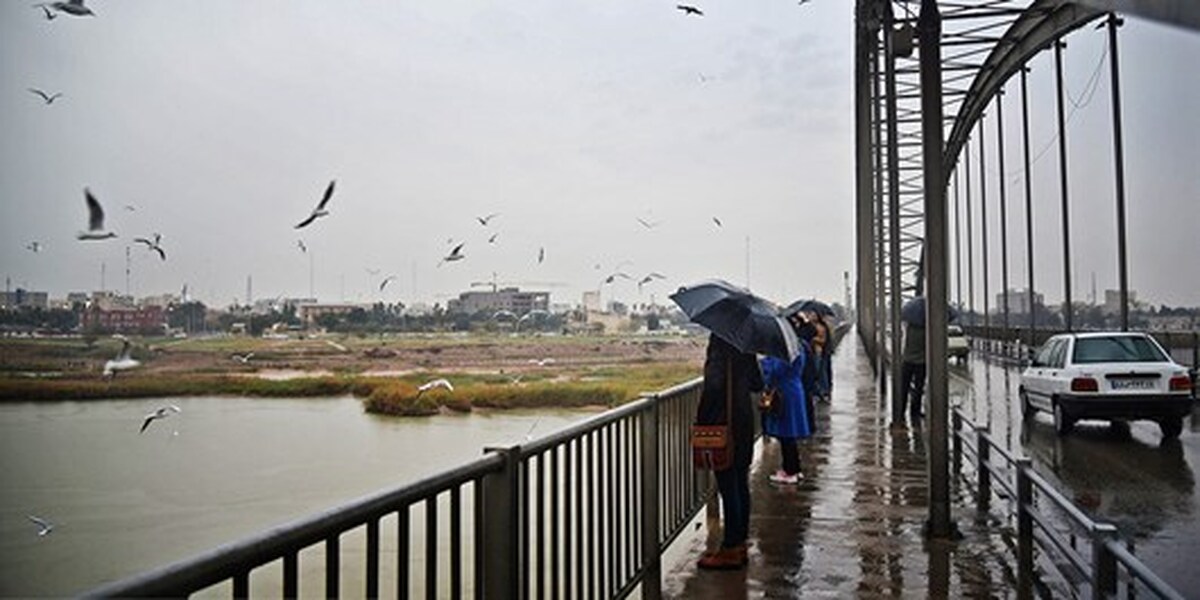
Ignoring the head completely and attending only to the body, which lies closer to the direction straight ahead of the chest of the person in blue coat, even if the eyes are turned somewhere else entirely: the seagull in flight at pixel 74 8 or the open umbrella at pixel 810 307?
the seagull in flight

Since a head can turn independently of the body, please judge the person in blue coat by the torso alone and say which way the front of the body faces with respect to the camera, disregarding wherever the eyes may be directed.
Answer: to the viewer's left

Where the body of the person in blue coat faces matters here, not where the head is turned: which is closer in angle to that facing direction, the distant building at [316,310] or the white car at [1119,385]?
the distant building

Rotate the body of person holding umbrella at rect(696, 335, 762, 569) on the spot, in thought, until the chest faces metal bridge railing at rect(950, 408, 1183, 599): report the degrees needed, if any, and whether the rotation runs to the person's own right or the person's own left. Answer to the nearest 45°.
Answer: approximately 180°

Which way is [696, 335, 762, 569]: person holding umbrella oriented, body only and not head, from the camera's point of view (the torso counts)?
to the viewer's left

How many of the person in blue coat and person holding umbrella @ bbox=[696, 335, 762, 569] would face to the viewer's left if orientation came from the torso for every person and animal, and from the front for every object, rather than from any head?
2

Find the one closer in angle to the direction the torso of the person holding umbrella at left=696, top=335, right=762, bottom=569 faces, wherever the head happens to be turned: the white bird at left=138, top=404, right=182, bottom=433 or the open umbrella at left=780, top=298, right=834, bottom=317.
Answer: the white bird

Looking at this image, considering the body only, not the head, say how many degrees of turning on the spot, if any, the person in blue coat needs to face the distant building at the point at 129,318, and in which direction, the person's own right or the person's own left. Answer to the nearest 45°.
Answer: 0° — they already face it

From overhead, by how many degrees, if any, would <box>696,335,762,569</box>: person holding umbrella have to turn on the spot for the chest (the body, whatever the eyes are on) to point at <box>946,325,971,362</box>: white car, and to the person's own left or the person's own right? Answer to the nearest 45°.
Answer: approximately 90° to the person's own right
